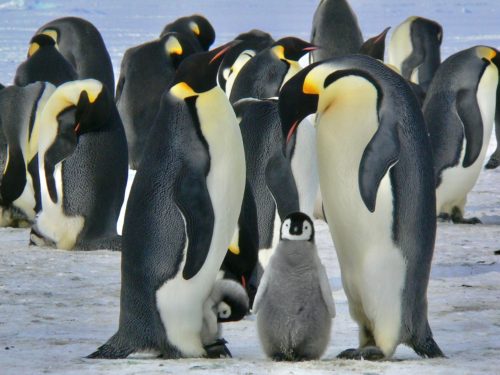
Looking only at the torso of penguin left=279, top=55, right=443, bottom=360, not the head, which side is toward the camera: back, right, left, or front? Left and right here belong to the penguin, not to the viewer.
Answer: left

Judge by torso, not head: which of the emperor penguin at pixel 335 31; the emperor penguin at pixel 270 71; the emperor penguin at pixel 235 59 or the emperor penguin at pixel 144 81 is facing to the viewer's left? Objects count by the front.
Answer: the emperor penguin at pixel 235 59

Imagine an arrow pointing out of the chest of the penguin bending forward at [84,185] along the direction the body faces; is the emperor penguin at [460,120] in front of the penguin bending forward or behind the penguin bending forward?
behind

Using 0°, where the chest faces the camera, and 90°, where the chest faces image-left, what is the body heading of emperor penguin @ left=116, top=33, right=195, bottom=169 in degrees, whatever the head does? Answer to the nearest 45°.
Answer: approximately 225°

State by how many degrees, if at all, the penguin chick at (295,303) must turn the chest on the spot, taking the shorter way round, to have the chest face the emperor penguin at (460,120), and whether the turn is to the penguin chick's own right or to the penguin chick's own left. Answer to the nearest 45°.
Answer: approximately 180°

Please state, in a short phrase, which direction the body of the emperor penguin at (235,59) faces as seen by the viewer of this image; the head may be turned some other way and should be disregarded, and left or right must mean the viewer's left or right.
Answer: facing to the left of the viewer

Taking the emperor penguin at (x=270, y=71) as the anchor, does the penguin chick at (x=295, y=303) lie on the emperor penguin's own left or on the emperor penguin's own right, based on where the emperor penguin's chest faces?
on the emperor penguin's own right

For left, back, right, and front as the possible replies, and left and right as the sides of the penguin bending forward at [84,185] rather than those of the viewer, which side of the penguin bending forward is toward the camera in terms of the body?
left

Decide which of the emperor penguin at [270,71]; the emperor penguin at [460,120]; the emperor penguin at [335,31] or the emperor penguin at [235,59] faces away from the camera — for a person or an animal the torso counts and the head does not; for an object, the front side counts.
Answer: the emperor penguin at [335,31]

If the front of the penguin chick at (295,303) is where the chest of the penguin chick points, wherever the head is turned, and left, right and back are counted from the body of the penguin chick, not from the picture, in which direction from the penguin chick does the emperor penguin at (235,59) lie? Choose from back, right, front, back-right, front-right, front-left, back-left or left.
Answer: back

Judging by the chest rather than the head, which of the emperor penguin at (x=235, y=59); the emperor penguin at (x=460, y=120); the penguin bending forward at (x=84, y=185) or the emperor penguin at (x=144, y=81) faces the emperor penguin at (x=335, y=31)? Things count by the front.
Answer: the emperor penguin at (x=144, y=81)
